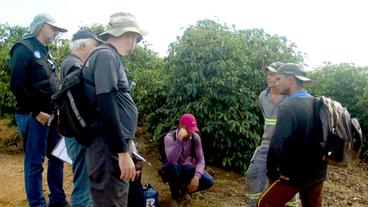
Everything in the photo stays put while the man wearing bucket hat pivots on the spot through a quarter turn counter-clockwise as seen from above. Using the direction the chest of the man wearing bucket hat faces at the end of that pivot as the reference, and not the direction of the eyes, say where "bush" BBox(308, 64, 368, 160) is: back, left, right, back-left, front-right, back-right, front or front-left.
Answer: front-right

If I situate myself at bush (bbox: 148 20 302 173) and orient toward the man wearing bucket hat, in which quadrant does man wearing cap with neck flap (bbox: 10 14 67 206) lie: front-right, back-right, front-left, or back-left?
front-right

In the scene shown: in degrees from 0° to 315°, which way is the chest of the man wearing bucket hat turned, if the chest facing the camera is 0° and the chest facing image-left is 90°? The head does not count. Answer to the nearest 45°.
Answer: approximately 270°

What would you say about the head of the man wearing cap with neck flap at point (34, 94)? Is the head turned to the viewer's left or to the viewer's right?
to the viewer's right

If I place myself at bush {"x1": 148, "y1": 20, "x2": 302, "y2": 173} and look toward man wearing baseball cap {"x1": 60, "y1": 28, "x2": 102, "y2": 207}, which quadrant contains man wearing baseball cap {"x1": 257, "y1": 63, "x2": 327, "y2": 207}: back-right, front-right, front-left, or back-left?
front-left

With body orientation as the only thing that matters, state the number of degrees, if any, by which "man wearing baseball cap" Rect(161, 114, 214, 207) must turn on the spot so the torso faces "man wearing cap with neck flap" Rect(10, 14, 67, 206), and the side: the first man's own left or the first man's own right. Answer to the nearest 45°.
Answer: approximately 90° to the first man's own right

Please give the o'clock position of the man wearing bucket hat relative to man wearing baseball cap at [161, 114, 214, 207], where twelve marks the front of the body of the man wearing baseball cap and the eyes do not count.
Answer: The man wearing bucket hat is roughly at 2 o'clock from the man wearing baseball cap.

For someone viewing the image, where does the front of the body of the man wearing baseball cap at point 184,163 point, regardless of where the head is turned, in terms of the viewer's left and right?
facing the viewer and to the right of the viewer

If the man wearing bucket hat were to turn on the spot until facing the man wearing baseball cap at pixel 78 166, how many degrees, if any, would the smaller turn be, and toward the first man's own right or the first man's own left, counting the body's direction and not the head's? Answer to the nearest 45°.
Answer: approximately 90° to the first man's own left

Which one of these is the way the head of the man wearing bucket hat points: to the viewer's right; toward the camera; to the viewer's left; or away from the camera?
to the viewer's right

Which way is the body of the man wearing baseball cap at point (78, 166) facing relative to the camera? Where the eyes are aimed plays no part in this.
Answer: to the viewer's right

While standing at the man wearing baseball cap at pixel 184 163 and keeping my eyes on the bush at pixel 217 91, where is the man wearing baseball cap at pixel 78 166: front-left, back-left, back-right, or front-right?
back-left

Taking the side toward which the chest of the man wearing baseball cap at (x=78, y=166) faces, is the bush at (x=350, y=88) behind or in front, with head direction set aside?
in front
